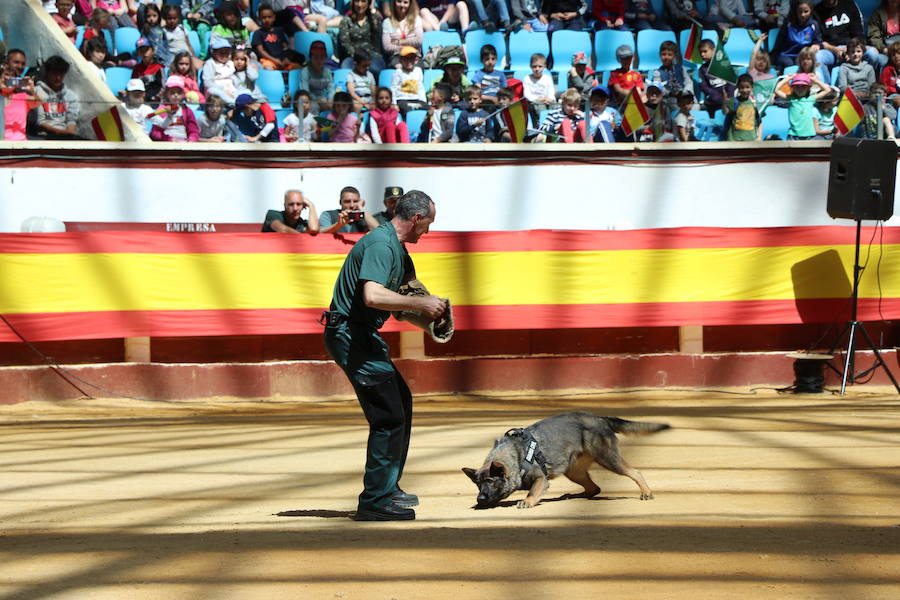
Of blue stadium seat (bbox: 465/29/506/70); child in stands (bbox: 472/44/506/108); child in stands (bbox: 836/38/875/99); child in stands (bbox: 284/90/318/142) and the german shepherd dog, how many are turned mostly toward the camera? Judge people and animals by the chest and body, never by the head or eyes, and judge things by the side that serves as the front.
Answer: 4

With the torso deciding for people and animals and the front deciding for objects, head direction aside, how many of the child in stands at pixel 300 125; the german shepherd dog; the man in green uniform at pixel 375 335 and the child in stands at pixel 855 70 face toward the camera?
2

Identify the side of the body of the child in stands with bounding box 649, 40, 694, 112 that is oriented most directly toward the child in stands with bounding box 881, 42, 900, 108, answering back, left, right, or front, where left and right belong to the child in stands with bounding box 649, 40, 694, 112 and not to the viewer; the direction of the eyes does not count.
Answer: left

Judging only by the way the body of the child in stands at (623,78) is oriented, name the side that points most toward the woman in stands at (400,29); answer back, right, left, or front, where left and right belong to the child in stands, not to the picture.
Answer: right

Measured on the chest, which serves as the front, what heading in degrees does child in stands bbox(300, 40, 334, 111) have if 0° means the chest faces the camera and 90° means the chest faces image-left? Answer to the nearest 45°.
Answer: approximately 0°

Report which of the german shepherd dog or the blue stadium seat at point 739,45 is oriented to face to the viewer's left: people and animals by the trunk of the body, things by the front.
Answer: the german shepherd dog

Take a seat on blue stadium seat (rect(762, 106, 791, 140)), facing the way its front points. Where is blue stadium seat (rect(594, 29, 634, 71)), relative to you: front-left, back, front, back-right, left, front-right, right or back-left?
back-right

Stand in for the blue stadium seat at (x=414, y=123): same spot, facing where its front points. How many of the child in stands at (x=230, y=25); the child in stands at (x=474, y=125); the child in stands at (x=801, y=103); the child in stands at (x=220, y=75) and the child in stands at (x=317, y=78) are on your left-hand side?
2
